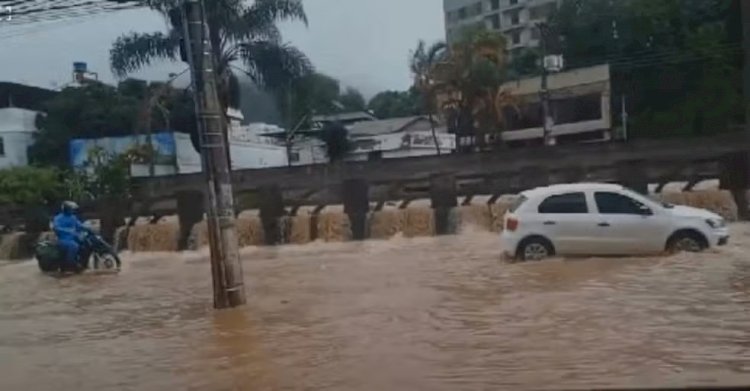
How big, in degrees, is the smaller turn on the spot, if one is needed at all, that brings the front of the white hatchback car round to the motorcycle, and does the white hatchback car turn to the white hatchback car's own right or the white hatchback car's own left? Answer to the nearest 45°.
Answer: approximately 180°

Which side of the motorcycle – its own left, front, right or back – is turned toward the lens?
right

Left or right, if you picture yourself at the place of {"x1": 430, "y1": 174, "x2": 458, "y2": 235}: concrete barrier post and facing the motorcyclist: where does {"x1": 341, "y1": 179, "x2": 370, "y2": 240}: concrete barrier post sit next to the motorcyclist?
right

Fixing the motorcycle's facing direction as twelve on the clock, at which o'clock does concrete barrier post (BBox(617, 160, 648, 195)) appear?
The concrete barrier post is roughly at 12 o'clock from the motorcycle.

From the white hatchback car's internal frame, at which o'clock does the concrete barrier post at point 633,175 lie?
The concrete barrier post is roughly at 9 o'clock from the white hatchback car.

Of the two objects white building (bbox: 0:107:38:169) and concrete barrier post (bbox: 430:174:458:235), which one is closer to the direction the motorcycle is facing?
the concrete barrier post

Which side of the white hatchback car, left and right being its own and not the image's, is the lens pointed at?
right

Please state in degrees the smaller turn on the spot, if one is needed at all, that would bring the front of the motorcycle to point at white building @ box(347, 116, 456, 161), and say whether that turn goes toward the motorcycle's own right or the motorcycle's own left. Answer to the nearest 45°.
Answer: approximately 45° to the motorcycle's own left

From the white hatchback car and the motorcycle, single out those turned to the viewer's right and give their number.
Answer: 2

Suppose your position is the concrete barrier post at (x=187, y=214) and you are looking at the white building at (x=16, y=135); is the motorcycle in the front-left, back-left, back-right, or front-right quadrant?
back-left

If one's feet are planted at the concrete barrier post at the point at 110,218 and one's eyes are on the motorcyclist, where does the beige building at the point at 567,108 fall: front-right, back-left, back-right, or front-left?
back-left

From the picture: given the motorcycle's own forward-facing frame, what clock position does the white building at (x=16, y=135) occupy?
The white building is roughly at 9 o'clock from the motorcycle.

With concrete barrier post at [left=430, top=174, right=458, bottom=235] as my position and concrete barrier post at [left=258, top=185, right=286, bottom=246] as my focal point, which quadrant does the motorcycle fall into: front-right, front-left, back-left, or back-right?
front-left
